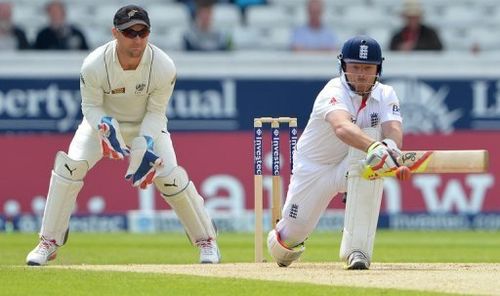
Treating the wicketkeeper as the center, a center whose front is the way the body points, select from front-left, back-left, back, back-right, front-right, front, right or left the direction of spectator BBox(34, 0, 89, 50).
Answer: back

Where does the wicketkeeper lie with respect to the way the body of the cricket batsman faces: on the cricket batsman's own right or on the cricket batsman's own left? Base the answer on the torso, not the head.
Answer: on the cricket batsman's own right

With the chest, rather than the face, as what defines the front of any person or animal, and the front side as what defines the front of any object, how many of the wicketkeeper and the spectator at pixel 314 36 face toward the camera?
2

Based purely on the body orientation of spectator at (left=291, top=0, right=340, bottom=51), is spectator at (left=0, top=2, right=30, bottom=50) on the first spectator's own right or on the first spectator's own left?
on the first spectator's own right

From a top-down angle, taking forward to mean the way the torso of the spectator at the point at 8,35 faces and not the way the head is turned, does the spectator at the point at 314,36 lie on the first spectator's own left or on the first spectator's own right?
on the first spectator's own left
